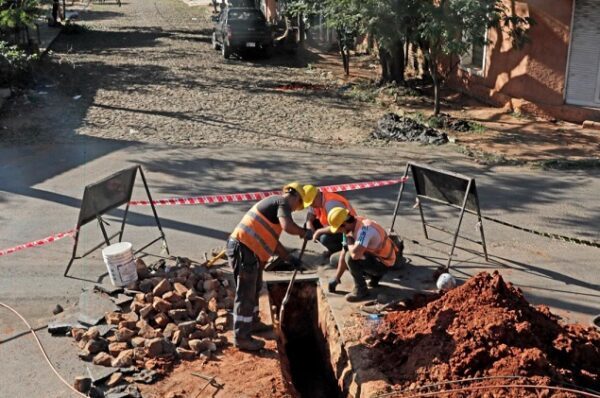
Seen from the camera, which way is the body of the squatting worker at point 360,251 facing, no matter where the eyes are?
to the viewer's left

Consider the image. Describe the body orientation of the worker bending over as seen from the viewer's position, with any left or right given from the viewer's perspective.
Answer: facing to the right of the viewer

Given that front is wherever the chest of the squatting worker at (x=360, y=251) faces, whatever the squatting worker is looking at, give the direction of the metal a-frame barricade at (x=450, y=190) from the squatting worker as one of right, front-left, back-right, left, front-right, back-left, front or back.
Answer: back-right

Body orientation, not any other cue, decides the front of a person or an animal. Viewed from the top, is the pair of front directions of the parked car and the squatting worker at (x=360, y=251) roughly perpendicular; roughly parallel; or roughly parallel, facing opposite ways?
roughly perpendicular

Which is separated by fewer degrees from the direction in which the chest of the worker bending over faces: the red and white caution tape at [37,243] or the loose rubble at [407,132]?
the loose rubble

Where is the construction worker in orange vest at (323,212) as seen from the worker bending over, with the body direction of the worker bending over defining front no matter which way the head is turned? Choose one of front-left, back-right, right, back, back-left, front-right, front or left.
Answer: front-left

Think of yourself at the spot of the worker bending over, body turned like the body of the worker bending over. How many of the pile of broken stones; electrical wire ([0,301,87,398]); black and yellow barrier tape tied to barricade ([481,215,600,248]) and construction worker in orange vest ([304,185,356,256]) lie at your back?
2

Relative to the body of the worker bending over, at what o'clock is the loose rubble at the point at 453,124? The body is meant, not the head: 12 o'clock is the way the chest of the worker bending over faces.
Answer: The loose rubble is roughly at 10 o'clock from the worker bending over.

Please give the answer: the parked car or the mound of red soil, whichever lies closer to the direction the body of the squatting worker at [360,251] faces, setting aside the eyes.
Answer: the parked car
